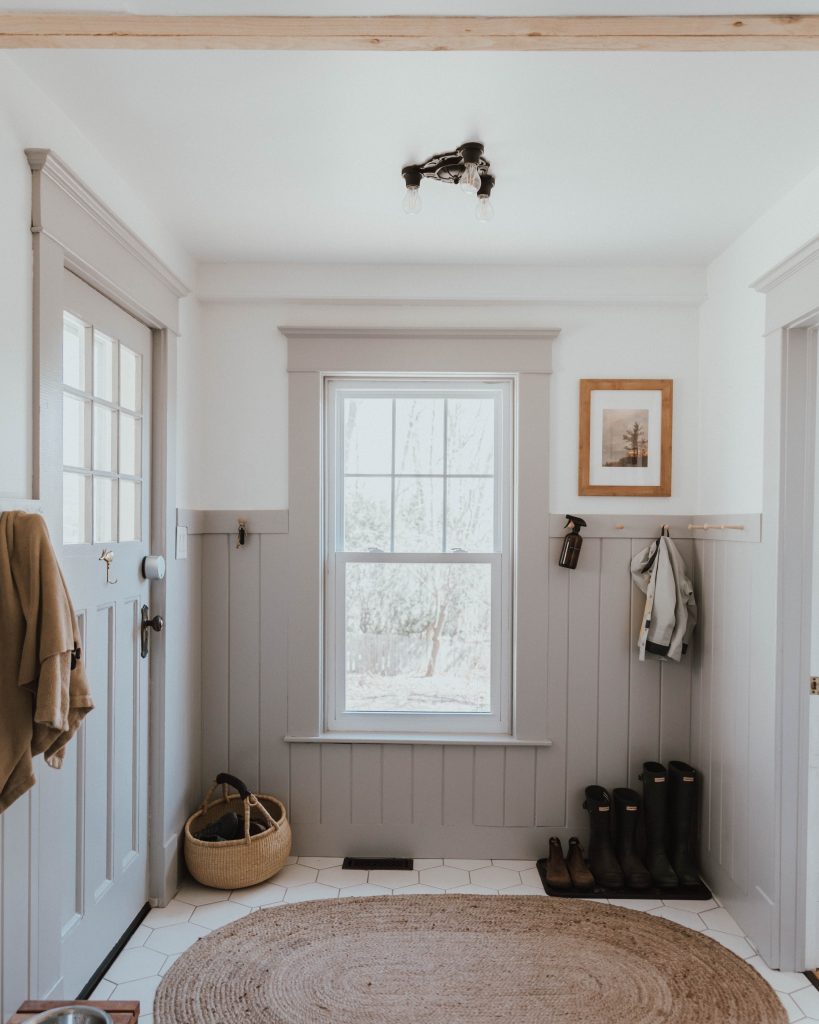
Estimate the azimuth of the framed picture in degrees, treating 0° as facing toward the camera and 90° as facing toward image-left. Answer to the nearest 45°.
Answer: approximately 0°

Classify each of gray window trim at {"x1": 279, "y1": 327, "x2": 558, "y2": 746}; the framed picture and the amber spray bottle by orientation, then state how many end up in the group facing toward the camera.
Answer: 2

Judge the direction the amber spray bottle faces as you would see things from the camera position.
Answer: facing to the left of the viewer
